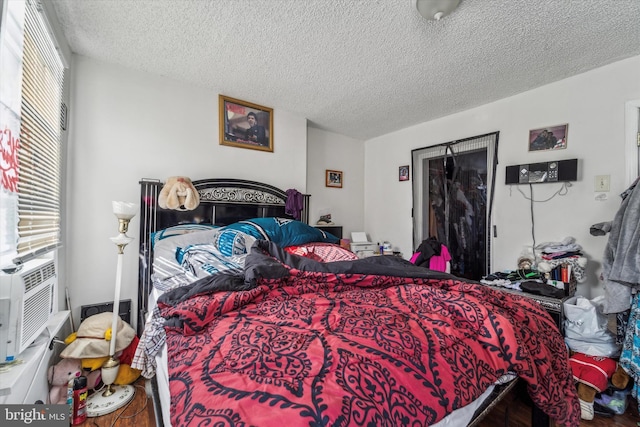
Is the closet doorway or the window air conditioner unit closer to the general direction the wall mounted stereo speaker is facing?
the window air conditioner unit

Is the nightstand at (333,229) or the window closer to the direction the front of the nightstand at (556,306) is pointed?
the window

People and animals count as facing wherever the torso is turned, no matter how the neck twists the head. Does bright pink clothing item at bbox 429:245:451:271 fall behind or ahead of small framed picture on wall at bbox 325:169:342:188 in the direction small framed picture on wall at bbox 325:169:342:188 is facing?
ahead

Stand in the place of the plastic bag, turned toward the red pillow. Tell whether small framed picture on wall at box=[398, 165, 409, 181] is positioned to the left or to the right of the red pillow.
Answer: right

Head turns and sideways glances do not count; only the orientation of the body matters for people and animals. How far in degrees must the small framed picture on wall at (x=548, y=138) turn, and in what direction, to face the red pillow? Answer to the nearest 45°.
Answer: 0° — it already faces it

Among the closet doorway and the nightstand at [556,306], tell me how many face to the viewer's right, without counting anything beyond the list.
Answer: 0

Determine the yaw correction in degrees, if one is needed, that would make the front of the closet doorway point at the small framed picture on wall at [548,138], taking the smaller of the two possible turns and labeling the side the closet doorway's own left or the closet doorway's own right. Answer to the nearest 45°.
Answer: approximately 90° to the closet doorway's own left

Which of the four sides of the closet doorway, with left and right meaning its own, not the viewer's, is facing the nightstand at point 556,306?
left

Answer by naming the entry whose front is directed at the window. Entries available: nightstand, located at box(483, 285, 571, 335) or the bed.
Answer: the nightstand

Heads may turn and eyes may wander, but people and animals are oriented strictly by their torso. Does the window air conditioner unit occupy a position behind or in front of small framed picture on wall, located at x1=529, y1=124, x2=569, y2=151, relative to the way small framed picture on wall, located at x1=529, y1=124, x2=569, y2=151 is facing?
in front

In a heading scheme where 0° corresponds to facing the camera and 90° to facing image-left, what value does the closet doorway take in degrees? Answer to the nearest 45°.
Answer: approximately 45°

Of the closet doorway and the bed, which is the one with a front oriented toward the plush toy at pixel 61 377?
the closet doorway

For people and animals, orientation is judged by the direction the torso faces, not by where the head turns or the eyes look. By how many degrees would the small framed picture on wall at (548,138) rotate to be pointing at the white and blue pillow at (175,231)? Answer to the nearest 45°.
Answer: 0° — it already faces it
